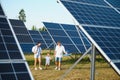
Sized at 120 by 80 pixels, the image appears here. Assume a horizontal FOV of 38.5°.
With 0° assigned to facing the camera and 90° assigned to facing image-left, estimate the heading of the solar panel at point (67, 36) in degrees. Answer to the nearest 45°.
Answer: approximately 315°

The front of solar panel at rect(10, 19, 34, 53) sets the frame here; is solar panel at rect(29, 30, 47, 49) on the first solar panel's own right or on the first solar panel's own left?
on the first solar panel's own left

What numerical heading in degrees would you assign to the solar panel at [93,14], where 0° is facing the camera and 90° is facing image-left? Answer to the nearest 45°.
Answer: approximately 315°

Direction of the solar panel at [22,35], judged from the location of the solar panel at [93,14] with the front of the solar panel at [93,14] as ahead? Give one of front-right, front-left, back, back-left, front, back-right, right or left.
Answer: back

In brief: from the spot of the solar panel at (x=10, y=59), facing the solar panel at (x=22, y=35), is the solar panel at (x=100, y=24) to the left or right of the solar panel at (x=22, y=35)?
right

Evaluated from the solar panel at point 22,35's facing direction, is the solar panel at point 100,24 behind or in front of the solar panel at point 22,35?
in front
